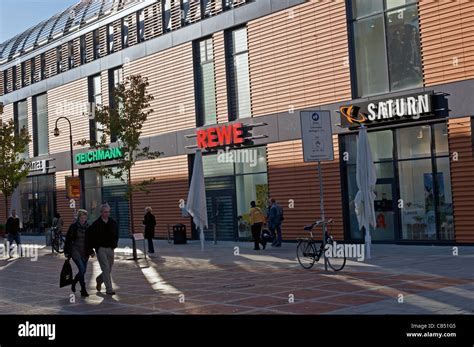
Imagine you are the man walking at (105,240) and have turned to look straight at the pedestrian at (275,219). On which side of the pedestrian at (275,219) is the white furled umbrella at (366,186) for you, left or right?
right

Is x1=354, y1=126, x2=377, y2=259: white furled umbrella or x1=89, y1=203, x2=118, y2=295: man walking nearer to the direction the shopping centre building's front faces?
the man walking

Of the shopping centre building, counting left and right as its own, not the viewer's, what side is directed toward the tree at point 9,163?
right

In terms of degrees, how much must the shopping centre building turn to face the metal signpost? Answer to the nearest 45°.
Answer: approximately 45° to its left

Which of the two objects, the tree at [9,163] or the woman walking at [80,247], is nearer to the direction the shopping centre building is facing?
the woman walking

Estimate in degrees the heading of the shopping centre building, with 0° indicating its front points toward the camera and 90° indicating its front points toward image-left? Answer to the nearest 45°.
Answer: approximately 45°
